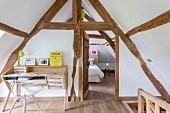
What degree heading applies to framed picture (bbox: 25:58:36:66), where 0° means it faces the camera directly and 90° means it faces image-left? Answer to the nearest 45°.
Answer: approximately 0°

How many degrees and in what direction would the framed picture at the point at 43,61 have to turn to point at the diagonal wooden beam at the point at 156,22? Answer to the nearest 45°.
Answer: approximately 45° to its left

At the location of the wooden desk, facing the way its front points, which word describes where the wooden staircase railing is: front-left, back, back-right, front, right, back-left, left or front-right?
front-left

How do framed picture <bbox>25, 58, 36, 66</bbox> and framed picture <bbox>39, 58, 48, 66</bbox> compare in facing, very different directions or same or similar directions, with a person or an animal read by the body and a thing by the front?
same or similar directions

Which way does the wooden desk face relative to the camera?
toward the camera

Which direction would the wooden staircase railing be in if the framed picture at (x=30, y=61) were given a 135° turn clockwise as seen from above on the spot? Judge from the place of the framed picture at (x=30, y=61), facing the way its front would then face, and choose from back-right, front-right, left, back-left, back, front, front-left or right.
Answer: back

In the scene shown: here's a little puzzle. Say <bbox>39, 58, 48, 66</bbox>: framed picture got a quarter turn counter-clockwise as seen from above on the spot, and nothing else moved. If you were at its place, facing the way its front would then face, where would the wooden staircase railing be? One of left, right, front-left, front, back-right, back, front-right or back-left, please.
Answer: front-right

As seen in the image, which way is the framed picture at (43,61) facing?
toward the camera

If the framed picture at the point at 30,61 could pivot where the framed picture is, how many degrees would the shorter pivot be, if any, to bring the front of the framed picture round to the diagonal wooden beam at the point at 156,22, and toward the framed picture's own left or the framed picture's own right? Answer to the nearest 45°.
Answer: approximately 45° to the framed picture's own left
